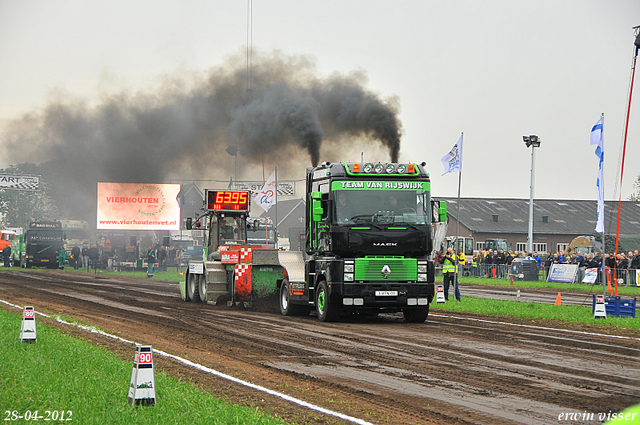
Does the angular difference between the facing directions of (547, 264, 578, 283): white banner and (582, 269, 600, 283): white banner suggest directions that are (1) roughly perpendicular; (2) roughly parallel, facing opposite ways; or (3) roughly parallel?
roughly parallel

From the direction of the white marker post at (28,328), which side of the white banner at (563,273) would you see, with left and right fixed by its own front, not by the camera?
front

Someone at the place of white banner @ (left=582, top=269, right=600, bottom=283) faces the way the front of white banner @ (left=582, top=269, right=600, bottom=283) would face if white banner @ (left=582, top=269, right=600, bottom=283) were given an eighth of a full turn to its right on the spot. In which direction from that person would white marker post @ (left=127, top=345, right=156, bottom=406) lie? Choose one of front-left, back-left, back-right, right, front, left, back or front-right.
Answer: front-left

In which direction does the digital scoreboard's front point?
toward the camera

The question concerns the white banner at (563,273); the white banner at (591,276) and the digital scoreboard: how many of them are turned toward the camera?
3

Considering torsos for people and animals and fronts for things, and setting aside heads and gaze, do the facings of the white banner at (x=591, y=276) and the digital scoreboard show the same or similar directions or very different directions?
same or similar directions

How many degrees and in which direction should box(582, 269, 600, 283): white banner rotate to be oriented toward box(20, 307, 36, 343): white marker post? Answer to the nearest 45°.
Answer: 0° — it already faces it

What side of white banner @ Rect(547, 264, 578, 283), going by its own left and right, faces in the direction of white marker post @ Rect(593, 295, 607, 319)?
front

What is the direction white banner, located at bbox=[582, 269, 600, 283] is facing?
toward the camera

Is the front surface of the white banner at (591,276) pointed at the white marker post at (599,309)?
yes

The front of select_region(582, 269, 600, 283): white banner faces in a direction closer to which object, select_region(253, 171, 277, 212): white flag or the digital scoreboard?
the digital scoreboard
